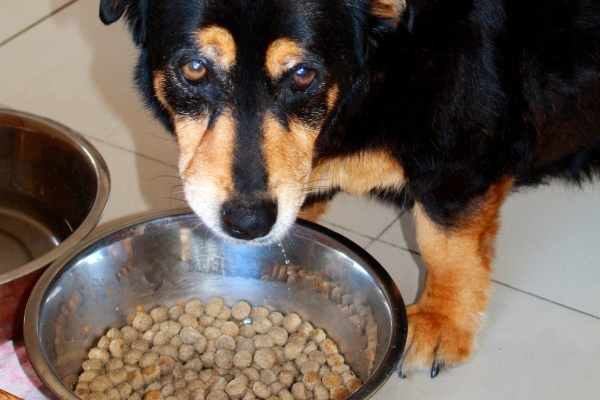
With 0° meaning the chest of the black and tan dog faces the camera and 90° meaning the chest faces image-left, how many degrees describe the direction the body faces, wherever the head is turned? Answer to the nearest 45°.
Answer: approximately 45°

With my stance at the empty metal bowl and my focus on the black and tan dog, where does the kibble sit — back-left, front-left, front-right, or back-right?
front-right

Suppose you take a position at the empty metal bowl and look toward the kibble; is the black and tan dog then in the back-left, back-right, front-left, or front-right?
front-left

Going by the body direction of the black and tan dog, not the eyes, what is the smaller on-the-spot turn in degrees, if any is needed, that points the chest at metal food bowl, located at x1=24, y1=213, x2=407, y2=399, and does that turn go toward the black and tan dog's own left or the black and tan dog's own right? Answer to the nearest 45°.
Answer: approximately 45° to the black and tan dog's own right

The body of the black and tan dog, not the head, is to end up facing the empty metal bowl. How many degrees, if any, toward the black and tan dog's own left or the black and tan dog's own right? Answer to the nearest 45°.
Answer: approximately 45° to the black and tan dog's own right
